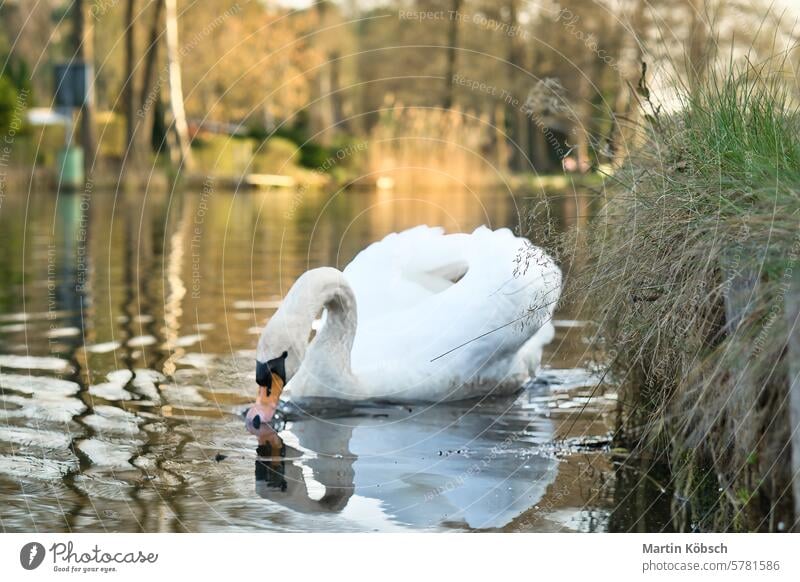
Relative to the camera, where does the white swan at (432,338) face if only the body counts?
to the viewer's left

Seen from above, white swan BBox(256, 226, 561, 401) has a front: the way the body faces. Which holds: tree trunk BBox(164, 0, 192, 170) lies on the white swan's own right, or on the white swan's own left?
on the white swan's own right

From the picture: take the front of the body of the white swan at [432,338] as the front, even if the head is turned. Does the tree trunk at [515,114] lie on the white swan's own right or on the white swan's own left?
on the white swan's own right

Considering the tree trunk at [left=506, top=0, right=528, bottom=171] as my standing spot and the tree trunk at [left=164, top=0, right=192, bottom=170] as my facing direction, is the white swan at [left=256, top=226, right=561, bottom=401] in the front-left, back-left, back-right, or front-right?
front-left

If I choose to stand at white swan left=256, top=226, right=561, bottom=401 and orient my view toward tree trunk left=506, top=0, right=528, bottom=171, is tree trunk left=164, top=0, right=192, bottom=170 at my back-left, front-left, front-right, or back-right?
front-left
